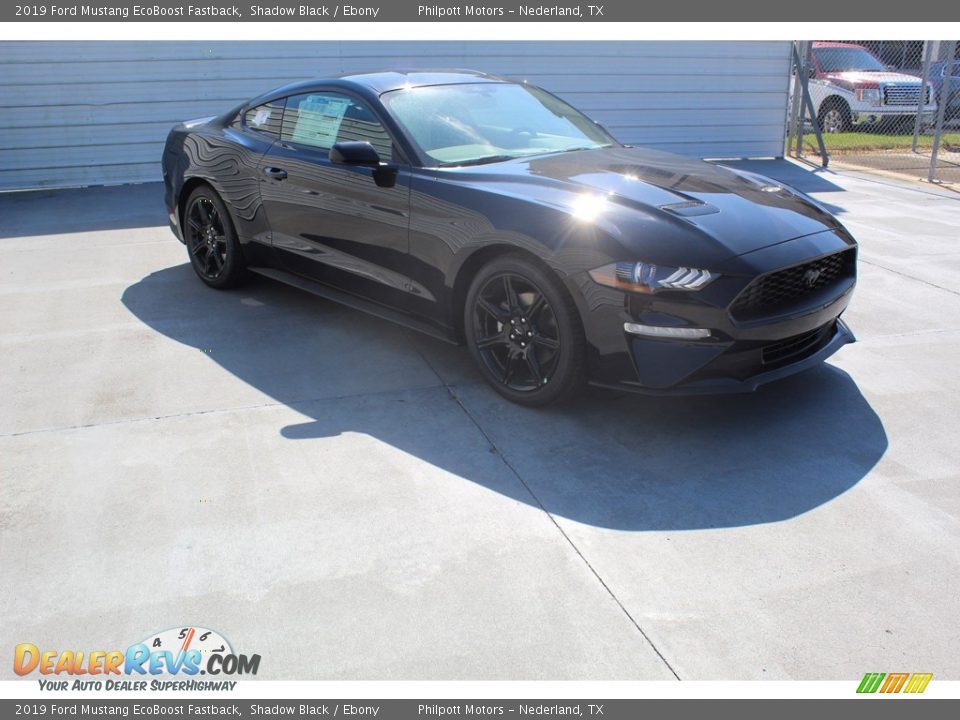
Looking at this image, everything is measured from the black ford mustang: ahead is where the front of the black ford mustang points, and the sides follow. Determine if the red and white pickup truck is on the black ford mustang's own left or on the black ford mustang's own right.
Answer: on the black ford mustang's own left

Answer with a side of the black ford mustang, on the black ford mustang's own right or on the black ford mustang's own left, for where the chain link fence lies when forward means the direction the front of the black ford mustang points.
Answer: on the black ford mustang's own left

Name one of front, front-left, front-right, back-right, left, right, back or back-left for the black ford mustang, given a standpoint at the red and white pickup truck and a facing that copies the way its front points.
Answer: front-right

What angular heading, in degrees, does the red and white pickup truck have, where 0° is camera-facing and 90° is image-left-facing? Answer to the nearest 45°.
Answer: approximately 315°

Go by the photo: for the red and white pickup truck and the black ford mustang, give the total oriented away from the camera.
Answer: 0
